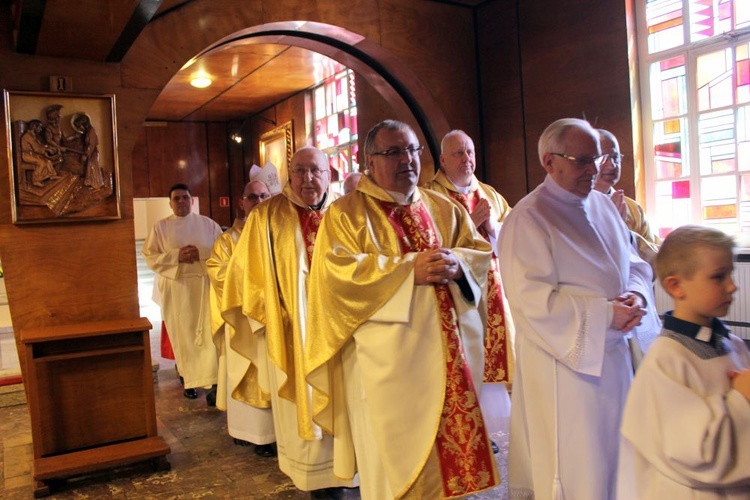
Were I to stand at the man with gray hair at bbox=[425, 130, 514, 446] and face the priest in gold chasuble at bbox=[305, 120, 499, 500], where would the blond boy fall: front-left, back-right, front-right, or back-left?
front-left

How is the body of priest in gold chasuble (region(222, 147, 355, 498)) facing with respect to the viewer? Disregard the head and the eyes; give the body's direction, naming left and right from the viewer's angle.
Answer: facing the viewer and to the right of the viewer

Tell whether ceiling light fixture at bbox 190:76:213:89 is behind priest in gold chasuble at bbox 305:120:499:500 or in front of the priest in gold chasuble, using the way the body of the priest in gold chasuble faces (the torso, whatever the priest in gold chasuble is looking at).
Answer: behind

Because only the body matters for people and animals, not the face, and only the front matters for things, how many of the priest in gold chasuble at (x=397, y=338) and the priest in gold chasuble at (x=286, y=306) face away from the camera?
0

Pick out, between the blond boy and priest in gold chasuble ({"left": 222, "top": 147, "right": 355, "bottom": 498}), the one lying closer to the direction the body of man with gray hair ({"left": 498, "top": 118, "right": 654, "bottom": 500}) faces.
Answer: the blond boy

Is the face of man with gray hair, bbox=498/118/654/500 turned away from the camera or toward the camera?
toward the camera

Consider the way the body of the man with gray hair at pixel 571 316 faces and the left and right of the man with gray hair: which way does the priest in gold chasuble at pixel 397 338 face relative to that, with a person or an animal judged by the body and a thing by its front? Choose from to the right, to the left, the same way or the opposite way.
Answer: the same way

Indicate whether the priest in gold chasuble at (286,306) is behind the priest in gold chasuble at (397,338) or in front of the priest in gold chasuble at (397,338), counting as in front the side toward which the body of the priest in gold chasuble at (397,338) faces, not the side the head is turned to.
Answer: behind

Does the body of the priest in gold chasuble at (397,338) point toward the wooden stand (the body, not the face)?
no

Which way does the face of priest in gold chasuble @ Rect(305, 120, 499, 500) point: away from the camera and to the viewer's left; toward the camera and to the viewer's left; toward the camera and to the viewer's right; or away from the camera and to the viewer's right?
toward the camera and to the viewer's right

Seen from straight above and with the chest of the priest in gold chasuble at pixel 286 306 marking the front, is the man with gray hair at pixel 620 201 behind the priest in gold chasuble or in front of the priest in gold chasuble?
in front

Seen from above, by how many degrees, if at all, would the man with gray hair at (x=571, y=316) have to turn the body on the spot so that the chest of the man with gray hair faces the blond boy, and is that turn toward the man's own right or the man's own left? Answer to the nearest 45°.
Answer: approximately 45° to the man's own right

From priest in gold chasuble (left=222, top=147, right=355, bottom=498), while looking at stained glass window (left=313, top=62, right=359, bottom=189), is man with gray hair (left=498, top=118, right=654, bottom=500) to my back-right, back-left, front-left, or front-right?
back-right

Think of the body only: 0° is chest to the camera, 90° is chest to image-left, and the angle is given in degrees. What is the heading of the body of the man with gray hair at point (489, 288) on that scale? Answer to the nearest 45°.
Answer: approximately 315°

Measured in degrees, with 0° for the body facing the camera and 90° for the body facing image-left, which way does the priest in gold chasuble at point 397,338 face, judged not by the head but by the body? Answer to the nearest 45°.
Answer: approximately 315°

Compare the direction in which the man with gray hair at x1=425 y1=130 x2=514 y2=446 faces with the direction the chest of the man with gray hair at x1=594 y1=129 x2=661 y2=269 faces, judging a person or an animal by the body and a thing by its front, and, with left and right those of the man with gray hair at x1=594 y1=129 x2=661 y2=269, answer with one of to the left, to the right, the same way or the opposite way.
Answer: the same way

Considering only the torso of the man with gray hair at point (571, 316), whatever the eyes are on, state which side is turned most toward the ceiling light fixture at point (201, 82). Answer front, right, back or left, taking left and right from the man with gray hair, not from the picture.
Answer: back

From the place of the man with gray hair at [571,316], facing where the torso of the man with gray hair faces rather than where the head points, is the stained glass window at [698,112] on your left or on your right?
on your left

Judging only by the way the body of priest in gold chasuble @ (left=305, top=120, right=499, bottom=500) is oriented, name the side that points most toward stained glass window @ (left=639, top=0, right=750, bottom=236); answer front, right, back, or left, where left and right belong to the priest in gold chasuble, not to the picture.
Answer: left
